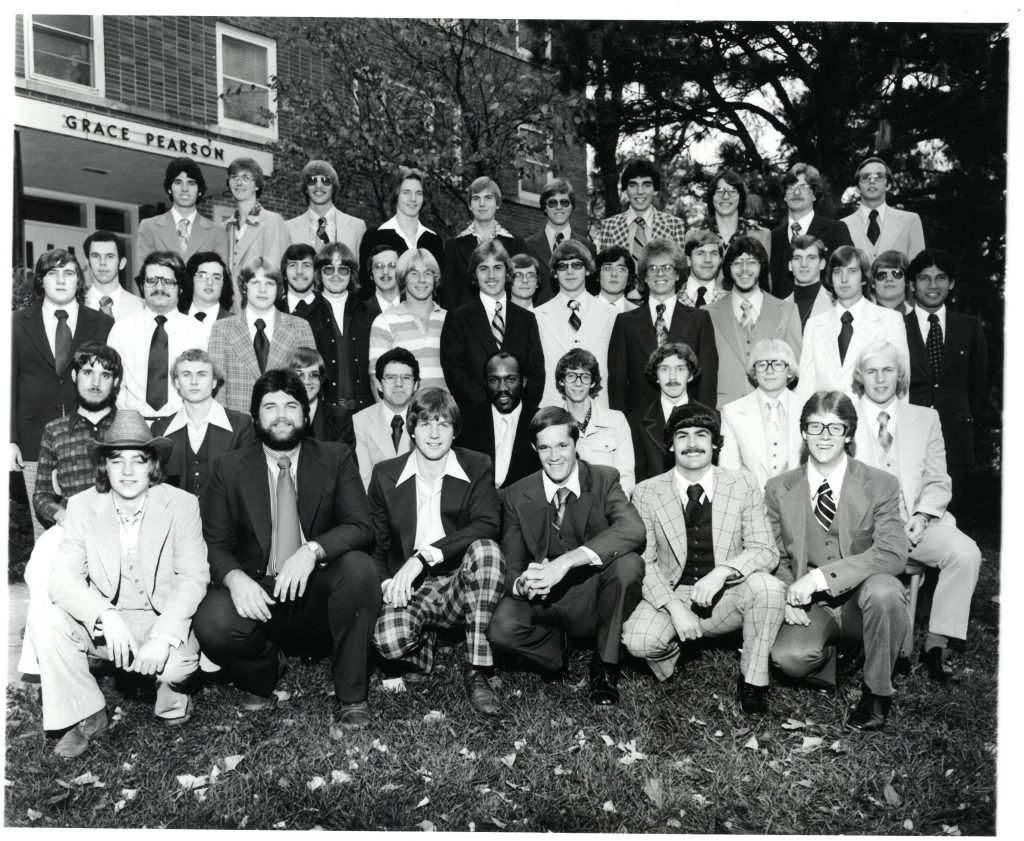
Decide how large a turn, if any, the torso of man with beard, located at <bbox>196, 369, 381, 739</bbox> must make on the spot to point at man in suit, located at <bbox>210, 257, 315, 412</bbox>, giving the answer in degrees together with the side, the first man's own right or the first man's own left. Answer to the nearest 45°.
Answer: approximately 180°

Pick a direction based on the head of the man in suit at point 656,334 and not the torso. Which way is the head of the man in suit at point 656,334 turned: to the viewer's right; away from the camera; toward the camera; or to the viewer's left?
toward the camera

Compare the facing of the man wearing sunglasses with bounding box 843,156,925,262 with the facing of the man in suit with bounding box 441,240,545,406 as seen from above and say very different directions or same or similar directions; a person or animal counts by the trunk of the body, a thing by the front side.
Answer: same or similar directions

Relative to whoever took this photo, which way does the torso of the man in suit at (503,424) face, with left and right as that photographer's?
facing the viewer

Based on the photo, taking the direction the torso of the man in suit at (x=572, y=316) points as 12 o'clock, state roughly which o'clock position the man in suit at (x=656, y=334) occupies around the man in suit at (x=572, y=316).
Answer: the man in suit at (x=656, y=334) is roughly at 10 o'clock from the man in suit at (x=572, y=316).

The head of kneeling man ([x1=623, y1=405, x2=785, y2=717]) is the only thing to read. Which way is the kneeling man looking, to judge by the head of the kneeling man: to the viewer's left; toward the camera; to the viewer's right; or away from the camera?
toward the camera

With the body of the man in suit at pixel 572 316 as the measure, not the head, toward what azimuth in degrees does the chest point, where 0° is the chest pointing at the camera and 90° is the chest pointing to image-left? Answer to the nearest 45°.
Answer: approximately 0°

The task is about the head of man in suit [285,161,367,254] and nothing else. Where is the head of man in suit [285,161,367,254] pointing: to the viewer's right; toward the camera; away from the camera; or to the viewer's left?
toward the camera

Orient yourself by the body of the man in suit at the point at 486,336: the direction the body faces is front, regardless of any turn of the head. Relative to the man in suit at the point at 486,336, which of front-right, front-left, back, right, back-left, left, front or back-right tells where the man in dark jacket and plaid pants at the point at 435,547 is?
front

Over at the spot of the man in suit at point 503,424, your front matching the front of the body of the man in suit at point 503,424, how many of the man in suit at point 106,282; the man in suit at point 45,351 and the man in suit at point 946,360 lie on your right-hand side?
2

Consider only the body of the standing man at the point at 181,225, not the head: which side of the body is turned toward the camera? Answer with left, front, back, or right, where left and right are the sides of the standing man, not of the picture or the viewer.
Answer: front

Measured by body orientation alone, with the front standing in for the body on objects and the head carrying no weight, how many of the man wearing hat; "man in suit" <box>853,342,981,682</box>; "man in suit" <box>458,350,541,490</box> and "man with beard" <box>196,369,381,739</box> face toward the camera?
4

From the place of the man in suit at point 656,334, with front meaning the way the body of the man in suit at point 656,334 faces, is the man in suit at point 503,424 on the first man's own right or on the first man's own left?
on the first man's own right

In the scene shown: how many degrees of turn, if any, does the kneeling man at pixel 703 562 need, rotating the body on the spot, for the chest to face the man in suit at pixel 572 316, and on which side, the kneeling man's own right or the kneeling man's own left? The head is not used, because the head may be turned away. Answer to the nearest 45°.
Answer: approximately 135° to the kneeling man's own right

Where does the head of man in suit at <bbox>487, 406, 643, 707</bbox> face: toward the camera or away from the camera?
toward the camera
